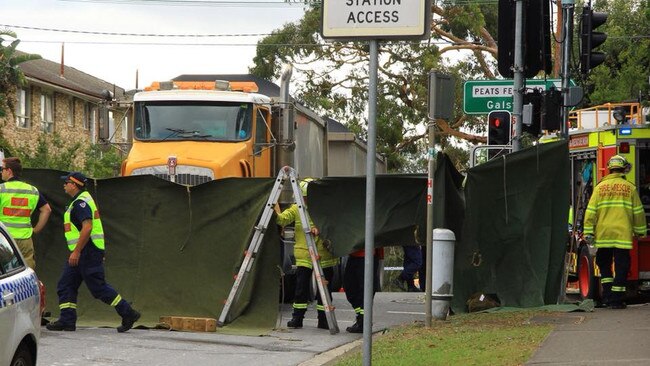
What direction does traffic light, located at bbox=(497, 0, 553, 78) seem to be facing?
away from the camera

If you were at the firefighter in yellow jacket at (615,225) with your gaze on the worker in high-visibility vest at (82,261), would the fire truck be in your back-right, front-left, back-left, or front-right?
back-right

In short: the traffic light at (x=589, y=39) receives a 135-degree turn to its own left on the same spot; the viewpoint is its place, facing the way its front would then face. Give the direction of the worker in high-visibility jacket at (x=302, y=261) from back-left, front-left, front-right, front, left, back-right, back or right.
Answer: left

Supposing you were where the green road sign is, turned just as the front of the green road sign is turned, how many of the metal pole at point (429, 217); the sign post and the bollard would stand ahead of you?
3

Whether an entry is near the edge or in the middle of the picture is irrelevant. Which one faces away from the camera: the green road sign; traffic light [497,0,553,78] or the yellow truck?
the traffic light

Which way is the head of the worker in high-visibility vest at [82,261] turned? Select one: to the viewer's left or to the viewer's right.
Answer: to the viewer's left
